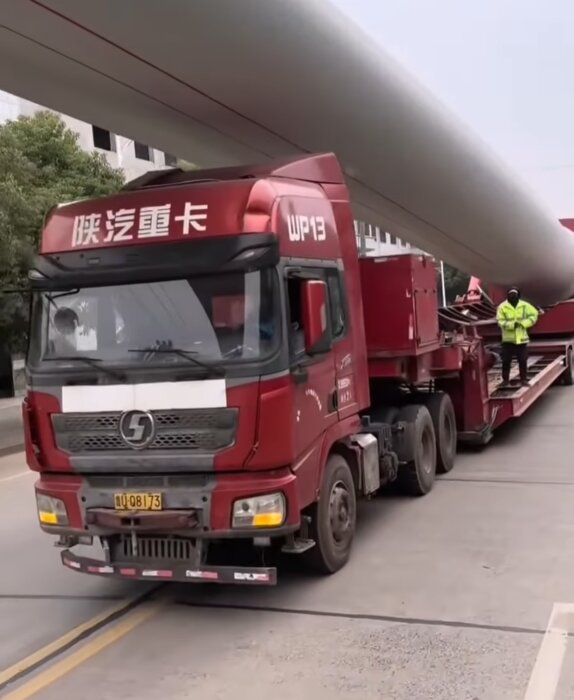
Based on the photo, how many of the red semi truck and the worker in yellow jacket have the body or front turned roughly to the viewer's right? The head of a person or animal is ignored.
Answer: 0

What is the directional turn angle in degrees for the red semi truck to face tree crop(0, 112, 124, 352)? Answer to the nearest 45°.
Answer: approximately 90° to its right

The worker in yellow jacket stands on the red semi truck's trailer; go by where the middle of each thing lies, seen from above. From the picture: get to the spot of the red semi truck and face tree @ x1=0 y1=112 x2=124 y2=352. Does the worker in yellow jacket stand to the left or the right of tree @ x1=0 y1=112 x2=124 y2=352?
right

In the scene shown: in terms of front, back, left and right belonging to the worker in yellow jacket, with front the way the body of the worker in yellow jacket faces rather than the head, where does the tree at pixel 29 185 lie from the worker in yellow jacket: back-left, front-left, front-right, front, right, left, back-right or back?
right

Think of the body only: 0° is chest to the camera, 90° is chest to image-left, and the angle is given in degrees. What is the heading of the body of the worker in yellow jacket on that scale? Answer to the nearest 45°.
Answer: approximately 0°
